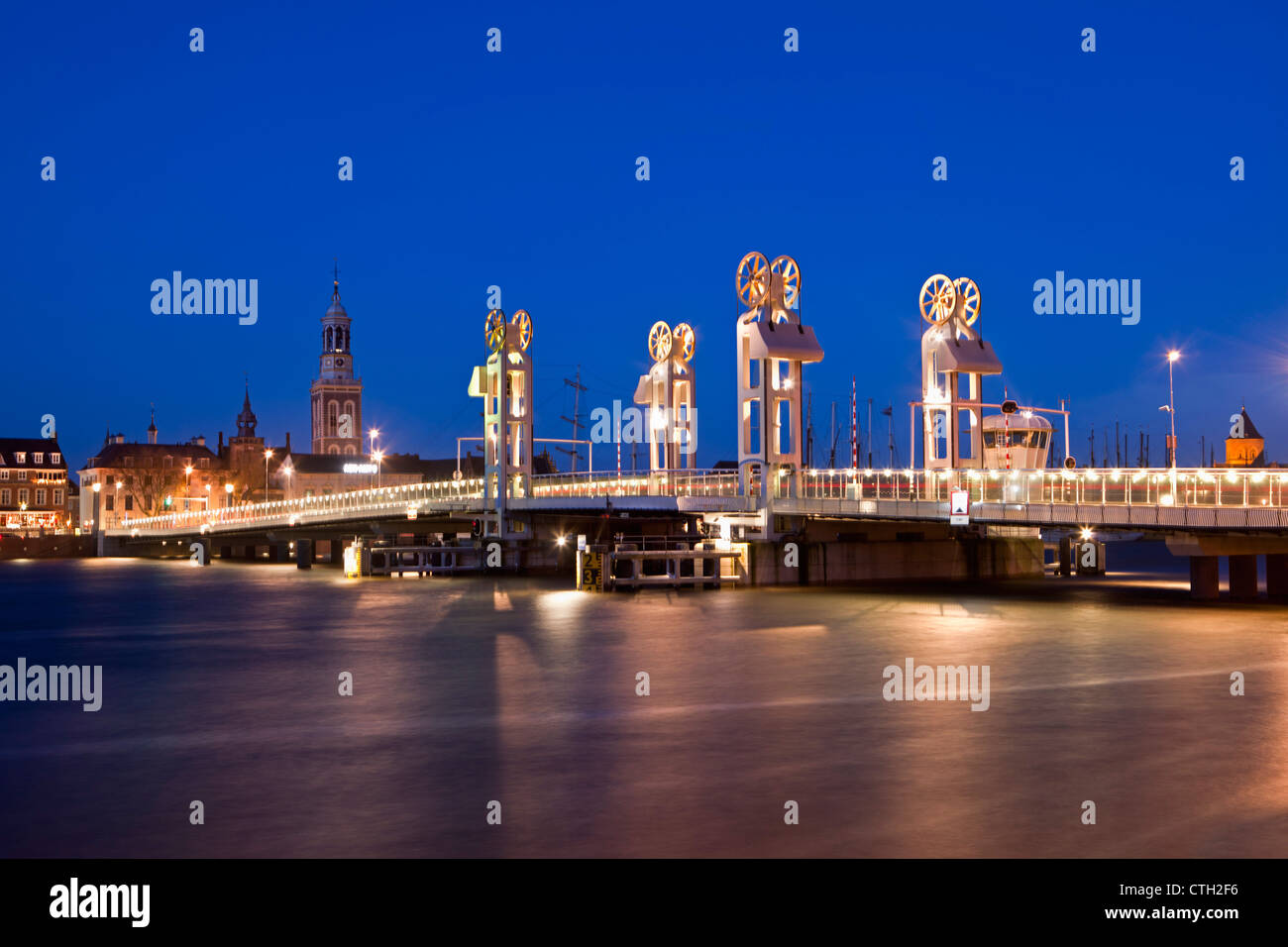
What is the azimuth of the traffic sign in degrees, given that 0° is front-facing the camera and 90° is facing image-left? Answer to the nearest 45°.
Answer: approximately 0°
